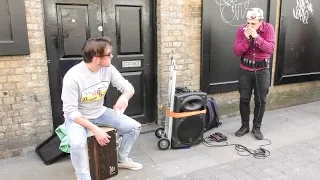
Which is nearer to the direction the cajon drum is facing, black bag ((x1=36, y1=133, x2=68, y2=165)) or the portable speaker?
the portable speaker

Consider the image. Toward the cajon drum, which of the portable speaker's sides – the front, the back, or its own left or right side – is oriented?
right

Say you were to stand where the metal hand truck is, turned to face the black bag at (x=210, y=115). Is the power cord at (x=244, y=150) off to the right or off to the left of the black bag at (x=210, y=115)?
right

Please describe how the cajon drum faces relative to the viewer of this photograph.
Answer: facing the viewer and to the right of the viewer

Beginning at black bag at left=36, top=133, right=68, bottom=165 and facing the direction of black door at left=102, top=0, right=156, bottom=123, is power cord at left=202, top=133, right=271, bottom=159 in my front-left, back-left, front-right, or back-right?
front-right

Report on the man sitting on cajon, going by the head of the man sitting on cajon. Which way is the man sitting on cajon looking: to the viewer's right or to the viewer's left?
to the viewer's right

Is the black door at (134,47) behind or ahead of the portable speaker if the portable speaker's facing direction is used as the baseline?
behind

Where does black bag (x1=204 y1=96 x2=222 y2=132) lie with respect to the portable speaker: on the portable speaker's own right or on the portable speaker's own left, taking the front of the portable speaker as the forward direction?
on the portable speaker's own left

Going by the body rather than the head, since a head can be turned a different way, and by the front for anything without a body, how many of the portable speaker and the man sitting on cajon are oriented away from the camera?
0

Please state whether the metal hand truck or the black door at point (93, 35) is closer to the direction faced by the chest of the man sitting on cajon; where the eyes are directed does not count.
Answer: the metal hand truck

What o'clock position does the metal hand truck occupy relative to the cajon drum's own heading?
The metal hand truck is roughly at 9 o'clock from the cajon drum.
